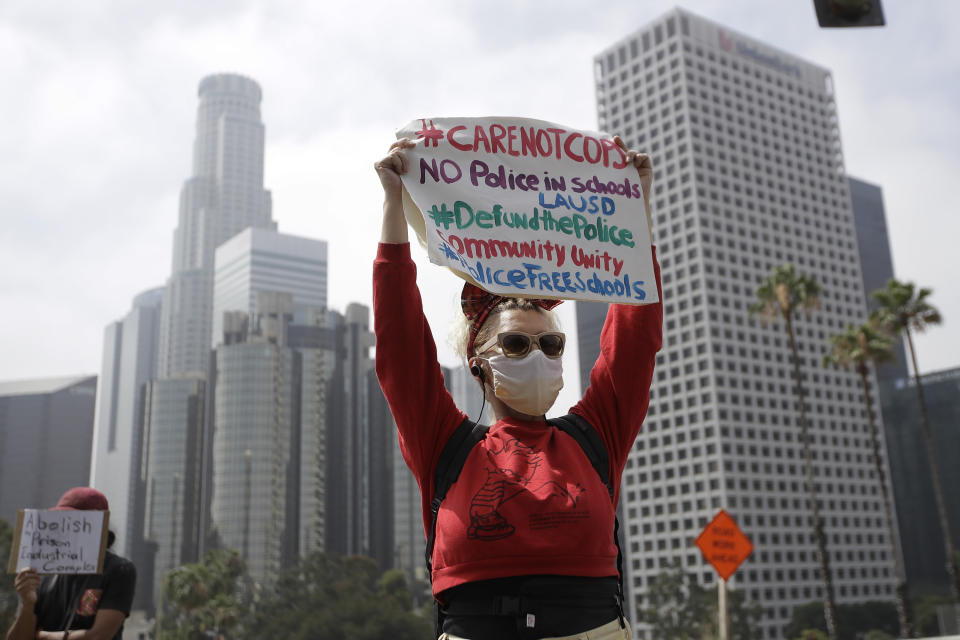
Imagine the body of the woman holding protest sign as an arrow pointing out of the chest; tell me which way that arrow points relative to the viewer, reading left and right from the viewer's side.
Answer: facing the viewer

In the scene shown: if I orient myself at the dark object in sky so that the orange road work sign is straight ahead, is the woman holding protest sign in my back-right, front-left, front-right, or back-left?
back-left

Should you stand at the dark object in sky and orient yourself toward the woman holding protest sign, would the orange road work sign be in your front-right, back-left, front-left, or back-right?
back-right

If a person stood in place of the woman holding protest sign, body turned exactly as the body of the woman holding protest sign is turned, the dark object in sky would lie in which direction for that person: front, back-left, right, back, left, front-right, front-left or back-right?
back-left

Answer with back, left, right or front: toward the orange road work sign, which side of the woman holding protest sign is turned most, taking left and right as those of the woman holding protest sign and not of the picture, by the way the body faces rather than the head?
back
